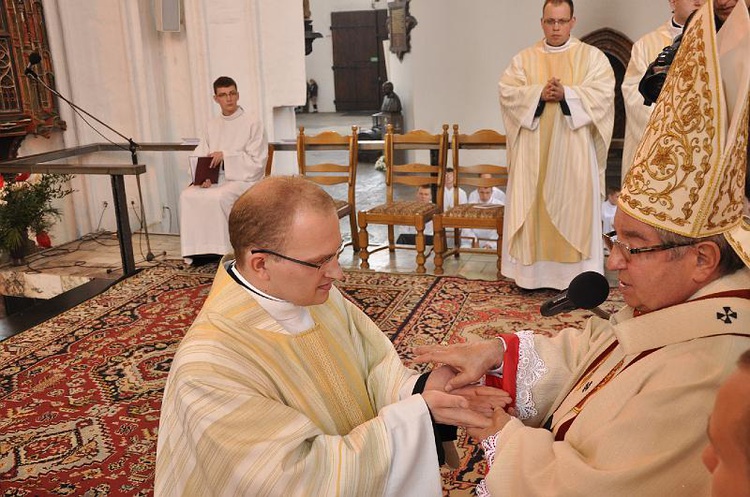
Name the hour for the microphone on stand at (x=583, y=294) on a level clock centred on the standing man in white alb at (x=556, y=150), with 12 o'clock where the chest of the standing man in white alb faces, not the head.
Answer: The microphone on stand is roughly at 12 o'clock from the standing man in white alb.

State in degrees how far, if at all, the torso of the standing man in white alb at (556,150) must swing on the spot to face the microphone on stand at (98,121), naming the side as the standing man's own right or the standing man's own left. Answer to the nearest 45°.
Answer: approximately 90° to the standing man's own right

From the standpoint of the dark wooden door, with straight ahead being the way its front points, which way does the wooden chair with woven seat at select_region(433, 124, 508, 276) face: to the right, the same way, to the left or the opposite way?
the same way

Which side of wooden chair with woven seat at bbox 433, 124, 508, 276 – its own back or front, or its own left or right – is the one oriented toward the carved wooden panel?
right

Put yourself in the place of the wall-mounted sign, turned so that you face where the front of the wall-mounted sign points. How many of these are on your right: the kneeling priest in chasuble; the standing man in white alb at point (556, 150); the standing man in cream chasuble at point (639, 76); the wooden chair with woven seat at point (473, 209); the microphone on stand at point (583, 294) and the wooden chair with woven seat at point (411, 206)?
0

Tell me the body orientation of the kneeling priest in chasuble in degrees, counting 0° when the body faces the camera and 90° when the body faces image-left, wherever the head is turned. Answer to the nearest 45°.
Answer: approximately 315°

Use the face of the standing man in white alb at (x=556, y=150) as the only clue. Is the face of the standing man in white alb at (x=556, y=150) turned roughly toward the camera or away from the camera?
toward the camera

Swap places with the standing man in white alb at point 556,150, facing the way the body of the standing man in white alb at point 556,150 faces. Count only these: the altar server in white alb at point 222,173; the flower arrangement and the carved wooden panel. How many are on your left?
0

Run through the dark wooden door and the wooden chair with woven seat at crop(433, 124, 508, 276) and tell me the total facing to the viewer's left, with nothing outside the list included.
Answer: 0

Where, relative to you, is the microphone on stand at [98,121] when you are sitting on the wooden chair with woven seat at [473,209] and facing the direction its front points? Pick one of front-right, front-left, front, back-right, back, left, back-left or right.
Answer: right

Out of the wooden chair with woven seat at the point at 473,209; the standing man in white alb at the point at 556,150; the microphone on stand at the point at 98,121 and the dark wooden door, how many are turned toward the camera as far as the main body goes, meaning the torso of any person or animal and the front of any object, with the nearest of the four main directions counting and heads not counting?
3

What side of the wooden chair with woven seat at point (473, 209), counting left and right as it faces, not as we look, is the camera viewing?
front

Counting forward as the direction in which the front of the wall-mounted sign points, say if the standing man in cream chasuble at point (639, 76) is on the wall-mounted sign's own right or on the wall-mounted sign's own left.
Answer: on the wall-mounted sign's own left

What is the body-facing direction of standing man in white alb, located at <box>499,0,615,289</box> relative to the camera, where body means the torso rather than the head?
toward the camera

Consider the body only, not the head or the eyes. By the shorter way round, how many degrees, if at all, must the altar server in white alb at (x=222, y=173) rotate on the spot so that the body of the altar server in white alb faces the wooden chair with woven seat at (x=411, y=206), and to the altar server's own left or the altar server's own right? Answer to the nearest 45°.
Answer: approximately 90° to the altar server's own left

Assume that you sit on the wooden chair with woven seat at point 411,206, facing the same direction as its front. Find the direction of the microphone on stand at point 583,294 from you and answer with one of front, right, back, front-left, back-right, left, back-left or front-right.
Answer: front-left
